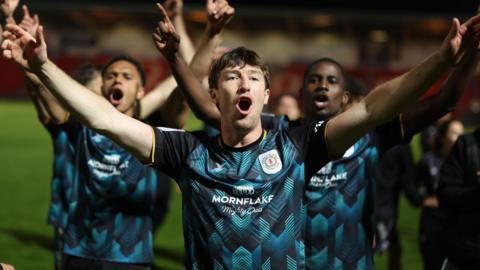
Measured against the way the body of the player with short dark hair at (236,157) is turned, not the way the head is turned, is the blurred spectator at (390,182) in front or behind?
behind

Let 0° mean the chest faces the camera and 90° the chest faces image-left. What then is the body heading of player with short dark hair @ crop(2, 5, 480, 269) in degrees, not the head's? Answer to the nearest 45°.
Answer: approximately 0°

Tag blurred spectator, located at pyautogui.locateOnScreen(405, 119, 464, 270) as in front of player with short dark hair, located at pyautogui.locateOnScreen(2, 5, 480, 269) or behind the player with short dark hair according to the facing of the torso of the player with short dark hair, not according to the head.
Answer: behind
